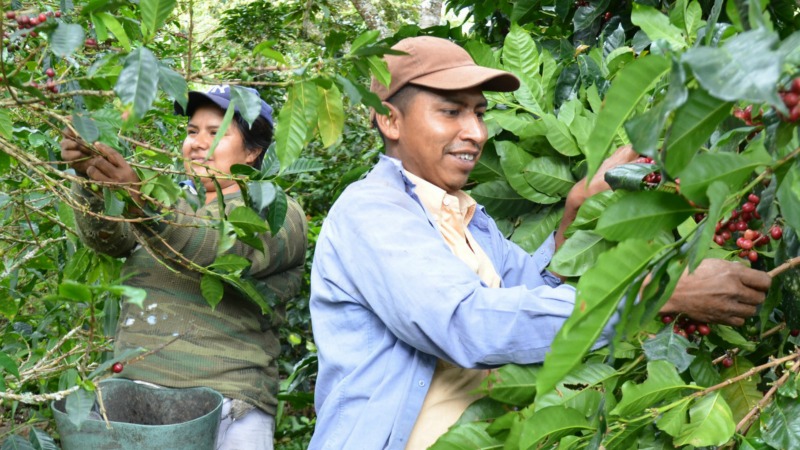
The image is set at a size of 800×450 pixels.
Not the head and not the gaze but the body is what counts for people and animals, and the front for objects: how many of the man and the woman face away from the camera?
0

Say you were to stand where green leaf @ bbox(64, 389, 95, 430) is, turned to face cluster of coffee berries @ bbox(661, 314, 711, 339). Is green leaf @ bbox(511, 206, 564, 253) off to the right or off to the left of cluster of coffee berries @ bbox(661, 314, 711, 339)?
left

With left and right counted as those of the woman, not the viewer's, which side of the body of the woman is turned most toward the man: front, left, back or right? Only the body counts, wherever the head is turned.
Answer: left

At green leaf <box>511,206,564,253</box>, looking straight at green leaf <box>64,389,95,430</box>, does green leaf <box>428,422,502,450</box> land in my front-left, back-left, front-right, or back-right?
front-left

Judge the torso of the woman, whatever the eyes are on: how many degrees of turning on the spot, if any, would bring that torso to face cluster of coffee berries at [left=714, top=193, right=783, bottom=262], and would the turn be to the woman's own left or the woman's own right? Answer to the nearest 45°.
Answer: approximately 90° to the woman's own left

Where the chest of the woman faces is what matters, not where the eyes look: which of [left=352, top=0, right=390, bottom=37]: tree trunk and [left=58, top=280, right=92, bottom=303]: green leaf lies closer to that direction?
the green leaf

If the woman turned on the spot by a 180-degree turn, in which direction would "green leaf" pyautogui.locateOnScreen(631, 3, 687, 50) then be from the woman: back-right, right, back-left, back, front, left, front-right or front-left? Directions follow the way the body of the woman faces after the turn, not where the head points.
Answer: right

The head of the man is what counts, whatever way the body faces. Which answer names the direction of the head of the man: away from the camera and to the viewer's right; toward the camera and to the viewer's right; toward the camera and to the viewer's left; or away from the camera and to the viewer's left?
toward the camera and to the viewer's right

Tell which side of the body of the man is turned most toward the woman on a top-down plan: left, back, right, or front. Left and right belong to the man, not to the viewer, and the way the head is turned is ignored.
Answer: back

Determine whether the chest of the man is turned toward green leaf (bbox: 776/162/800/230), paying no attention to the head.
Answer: yes

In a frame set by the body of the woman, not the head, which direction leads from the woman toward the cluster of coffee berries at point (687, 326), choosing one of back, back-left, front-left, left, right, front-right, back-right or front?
left

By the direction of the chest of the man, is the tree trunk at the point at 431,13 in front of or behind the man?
behind
